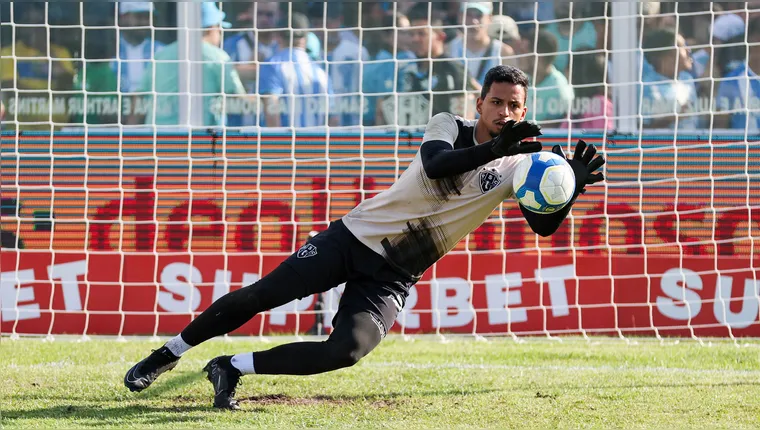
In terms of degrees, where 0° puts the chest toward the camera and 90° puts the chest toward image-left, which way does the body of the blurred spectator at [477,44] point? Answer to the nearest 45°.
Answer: approximately 0°

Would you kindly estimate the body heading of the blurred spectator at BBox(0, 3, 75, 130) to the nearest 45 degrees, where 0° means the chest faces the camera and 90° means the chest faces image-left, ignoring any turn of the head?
approximately 0°

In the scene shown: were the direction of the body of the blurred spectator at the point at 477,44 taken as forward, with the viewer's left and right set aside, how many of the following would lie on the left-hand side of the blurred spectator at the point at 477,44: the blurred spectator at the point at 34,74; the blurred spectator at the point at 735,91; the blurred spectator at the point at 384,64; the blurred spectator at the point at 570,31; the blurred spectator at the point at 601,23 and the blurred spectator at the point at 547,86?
4

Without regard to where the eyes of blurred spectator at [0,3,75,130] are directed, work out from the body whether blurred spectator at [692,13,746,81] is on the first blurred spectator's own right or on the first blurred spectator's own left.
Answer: on the first blurred spectator's own left

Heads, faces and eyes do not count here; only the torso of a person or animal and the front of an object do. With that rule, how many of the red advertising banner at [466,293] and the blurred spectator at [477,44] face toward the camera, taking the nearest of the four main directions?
2
